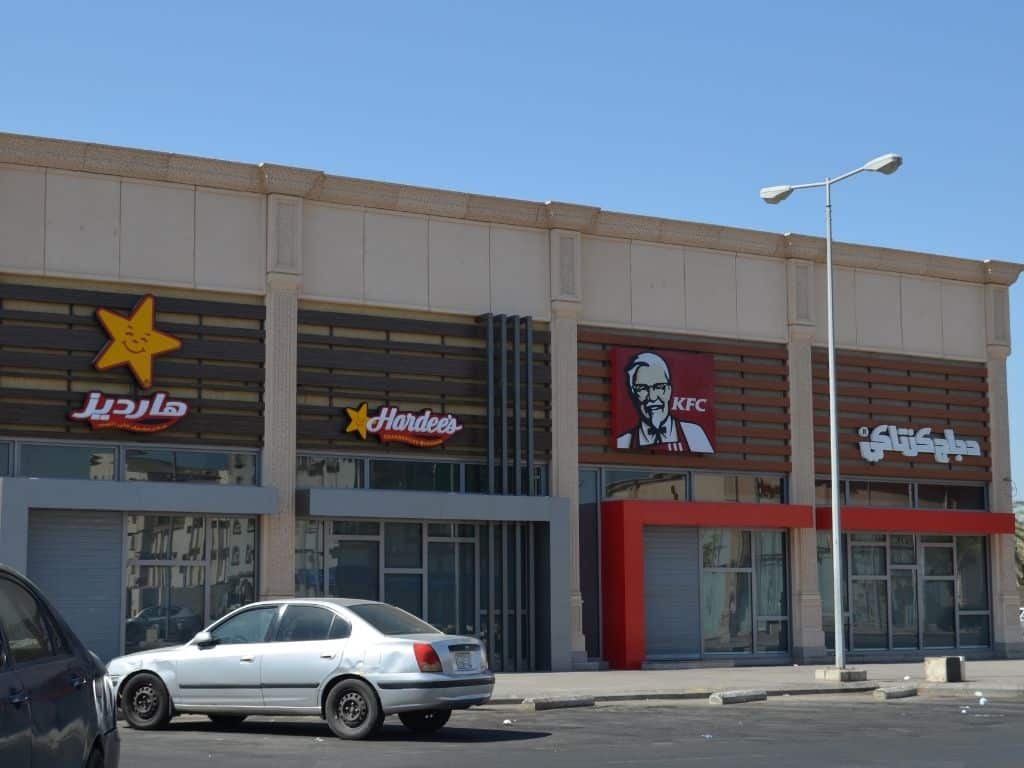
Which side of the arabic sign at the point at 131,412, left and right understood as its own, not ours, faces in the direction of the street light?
left

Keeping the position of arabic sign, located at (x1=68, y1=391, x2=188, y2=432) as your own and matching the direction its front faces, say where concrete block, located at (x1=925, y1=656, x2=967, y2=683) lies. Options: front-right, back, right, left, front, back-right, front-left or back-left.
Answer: left

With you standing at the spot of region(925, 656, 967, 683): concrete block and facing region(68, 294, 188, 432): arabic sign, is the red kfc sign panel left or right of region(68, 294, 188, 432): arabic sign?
right

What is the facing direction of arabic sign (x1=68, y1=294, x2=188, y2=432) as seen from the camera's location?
facing the viewer

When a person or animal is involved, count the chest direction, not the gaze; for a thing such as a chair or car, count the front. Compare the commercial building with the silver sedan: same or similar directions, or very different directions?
very different directions

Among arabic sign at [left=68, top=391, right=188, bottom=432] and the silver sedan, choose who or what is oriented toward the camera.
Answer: the arabic sign

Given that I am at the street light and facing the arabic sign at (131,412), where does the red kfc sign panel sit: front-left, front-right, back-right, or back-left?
front-right

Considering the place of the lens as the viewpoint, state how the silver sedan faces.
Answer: facing away from the viewer and to the left of the viewer

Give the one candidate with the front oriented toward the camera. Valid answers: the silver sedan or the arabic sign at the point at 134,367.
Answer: the arabic sign

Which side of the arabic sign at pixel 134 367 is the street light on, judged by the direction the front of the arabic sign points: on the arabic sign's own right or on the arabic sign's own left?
on the arabic sign's own left

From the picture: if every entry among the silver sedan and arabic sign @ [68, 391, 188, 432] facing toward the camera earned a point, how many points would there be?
1

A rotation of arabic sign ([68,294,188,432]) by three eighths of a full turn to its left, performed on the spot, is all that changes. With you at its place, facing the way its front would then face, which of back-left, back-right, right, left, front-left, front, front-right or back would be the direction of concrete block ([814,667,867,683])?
front-right

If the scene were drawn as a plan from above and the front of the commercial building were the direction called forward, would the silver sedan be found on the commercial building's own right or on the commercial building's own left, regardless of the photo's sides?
on the commercial building's own right
